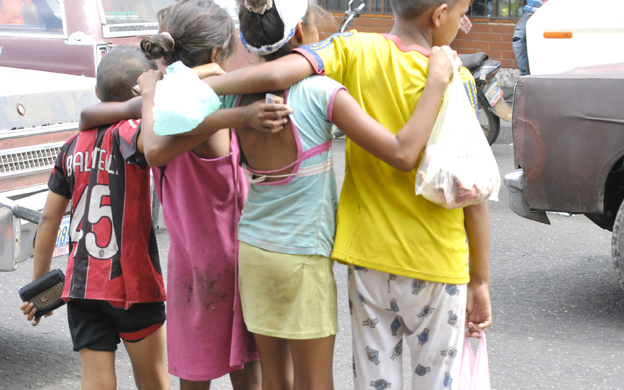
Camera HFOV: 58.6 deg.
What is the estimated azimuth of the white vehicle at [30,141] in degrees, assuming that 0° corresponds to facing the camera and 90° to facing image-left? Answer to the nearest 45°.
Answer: approximately 315°

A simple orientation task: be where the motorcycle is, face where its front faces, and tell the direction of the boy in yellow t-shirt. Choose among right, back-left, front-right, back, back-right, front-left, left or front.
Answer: back-left

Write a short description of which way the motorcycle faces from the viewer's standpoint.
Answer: facing away from the viewer and to the left of the viewer

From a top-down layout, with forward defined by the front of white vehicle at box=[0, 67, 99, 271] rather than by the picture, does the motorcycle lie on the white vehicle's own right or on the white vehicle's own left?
on the white vehicle's own left

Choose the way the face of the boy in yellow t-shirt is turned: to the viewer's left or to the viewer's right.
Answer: to the viewer's right
